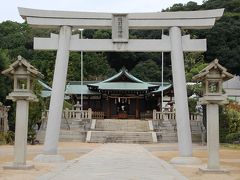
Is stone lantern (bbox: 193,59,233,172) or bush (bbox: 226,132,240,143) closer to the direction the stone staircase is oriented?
the stone lantern

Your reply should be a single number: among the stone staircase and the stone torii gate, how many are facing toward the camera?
2

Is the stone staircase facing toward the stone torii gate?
yes

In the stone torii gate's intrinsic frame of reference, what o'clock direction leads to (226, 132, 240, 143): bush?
The bush is roughly at 7 o'clock from the stone torii gate.

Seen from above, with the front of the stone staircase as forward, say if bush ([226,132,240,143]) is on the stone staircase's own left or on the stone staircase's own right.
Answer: on the stone staircase's own left

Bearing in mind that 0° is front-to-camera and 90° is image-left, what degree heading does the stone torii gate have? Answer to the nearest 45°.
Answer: approximately 0°

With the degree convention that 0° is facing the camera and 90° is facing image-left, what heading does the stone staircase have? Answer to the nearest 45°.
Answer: approximately 0°

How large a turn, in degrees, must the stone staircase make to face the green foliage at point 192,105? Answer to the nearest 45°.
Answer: approximately 135° to its left

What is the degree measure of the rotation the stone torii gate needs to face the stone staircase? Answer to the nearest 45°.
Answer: approximately 180°

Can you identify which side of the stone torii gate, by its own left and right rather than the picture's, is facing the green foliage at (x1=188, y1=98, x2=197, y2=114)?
back
